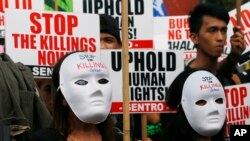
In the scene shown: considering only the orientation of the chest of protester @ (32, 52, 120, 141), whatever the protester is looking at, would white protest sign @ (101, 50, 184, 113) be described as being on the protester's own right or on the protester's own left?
on the protester's own left

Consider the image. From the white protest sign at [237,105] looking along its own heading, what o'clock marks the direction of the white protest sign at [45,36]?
the white protest sign at [45,36] is roughly at 2 o'clock from the white protest sign at [237,105].

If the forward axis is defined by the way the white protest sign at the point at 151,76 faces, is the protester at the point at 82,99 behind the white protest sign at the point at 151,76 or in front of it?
in front

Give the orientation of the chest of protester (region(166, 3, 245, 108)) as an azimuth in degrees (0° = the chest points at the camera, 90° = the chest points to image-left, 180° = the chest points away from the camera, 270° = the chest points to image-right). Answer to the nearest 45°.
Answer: approximately 315°

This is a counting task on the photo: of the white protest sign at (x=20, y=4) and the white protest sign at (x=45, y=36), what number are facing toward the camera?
2

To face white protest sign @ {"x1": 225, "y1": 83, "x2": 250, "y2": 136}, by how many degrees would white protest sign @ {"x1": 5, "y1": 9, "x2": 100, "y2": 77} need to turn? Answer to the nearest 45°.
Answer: approximately 90° to its left

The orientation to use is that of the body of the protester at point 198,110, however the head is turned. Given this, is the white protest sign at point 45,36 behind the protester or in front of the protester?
behind

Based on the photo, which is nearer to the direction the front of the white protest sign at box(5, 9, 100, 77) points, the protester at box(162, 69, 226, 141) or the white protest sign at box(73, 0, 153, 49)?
the protester
